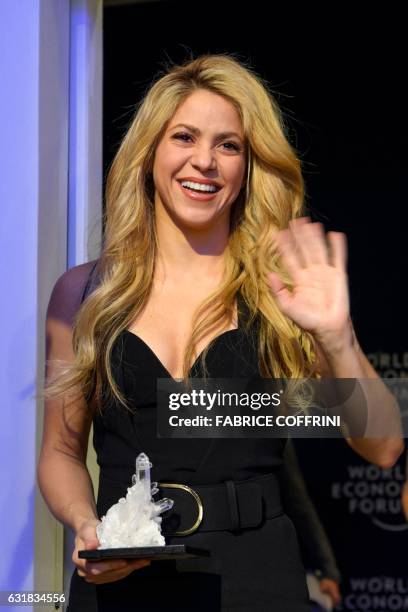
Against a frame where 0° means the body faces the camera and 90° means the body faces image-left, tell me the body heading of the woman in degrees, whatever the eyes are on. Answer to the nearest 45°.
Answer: approximately 0°
